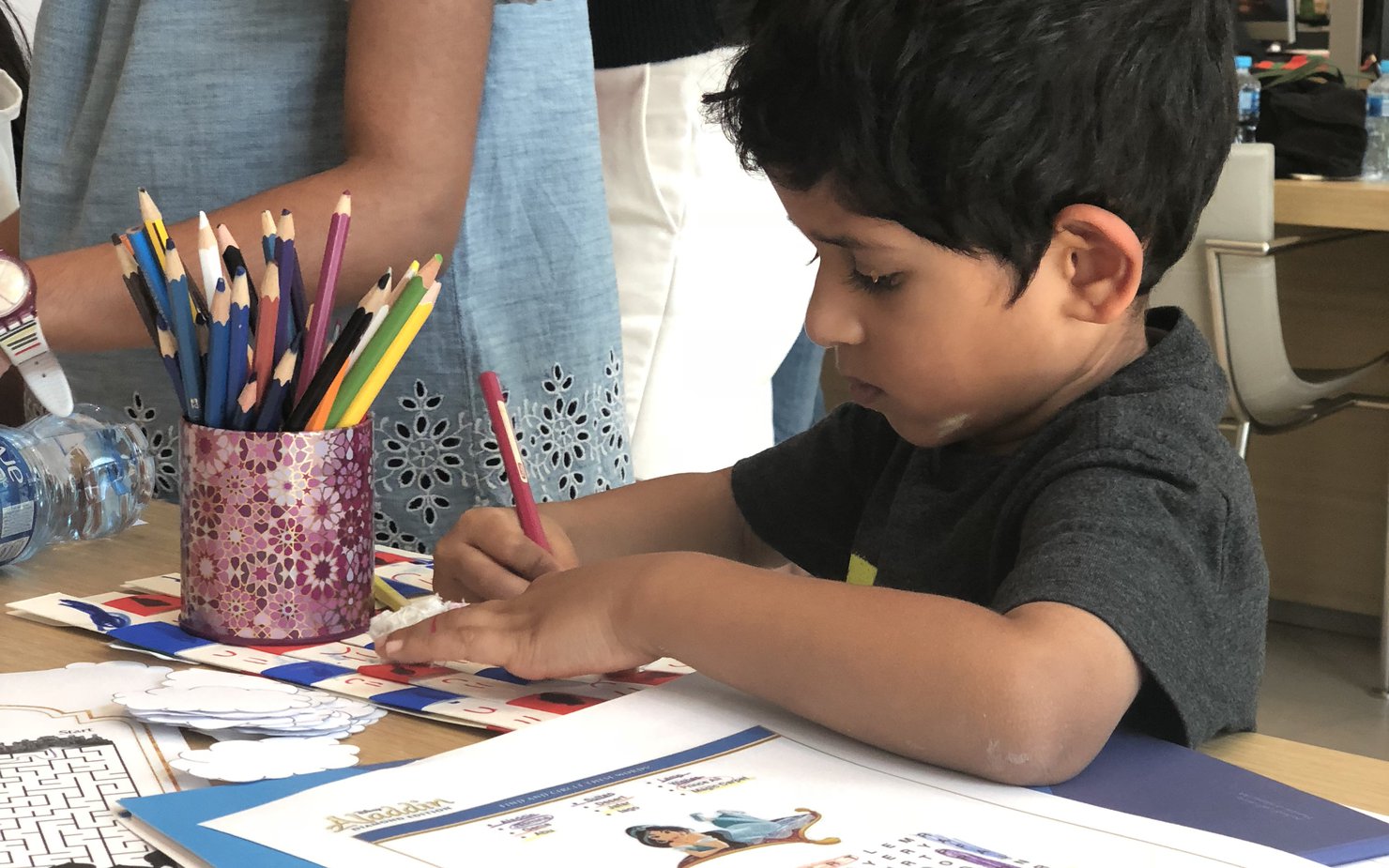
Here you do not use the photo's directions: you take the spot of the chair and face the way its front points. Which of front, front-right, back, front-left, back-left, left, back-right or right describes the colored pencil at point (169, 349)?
back-right

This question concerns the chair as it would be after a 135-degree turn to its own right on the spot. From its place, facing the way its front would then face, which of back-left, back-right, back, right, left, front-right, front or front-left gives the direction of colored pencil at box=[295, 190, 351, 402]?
front

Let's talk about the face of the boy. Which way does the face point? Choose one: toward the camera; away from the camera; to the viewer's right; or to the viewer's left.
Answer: to the viewer's left

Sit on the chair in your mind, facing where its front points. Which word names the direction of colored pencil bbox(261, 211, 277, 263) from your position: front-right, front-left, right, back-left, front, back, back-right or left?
back-right

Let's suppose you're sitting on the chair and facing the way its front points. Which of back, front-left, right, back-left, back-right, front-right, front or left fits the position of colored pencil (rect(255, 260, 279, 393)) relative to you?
back-right

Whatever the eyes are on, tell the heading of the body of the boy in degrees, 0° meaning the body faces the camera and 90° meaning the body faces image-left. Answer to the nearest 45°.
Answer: approximately 45°

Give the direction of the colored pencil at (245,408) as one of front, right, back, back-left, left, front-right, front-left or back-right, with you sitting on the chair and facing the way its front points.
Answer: back-right

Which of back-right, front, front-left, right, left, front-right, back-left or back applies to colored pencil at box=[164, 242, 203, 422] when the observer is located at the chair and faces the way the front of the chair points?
back-right

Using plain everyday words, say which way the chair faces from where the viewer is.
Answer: facing away from the viewer and to the right of the viewer

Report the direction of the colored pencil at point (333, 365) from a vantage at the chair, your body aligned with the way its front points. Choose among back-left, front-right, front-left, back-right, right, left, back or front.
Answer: back-right

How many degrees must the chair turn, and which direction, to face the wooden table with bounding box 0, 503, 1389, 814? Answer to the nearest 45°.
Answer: approximately 135° to its right
